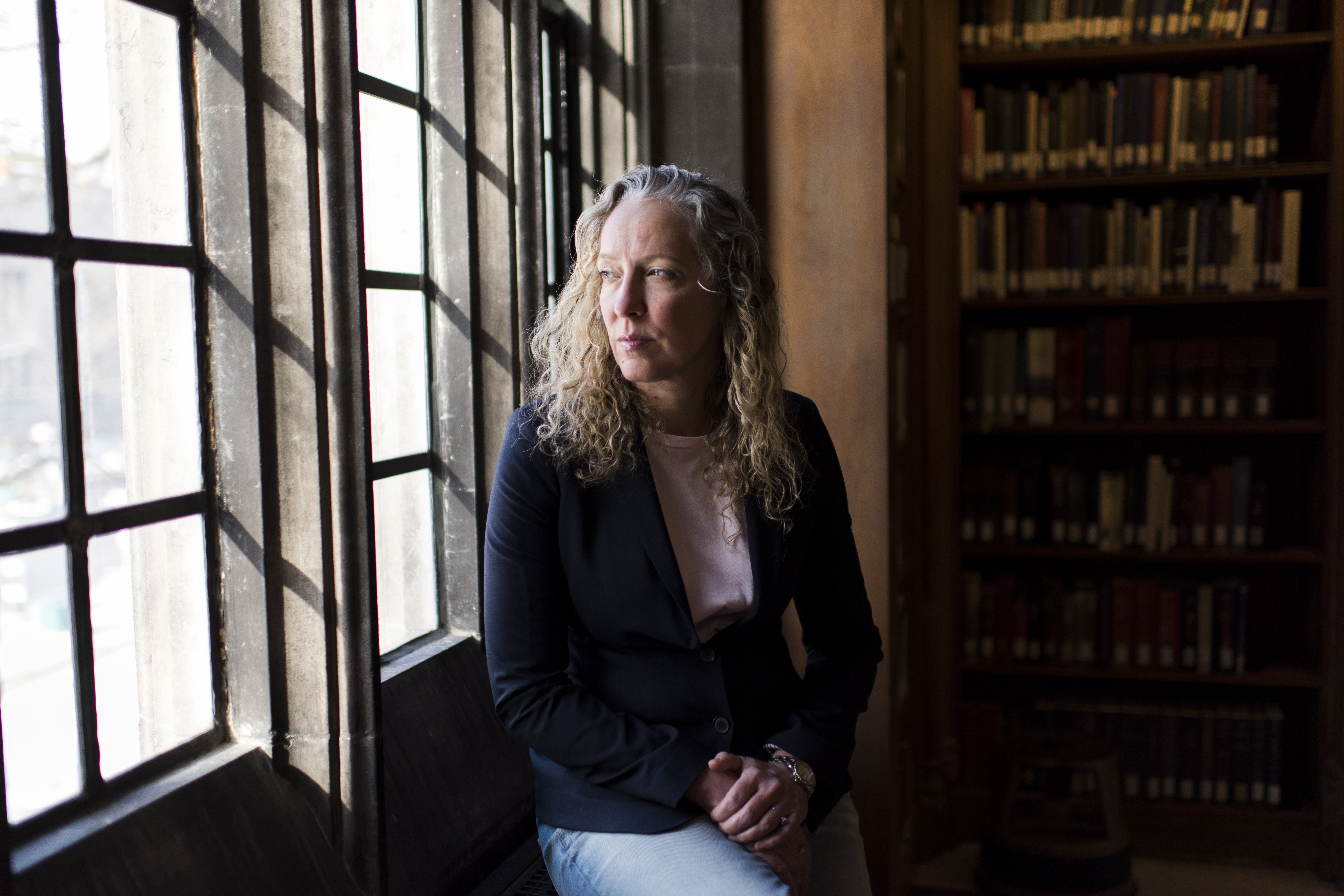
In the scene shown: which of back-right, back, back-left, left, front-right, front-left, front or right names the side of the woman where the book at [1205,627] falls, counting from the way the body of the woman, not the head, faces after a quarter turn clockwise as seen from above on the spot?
back

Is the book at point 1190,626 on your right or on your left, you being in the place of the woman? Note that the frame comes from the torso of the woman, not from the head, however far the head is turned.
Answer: on your left

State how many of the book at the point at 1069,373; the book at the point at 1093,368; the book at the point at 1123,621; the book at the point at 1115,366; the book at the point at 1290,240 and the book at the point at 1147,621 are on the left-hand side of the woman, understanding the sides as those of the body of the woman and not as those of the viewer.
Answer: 6

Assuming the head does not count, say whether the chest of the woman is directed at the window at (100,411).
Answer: no

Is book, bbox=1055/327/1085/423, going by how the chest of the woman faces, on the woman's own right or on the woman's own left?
on the woman's own left

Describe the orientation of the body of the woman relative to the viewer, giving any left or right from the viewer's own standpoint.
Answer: facing the viewer and to the right of the viewer

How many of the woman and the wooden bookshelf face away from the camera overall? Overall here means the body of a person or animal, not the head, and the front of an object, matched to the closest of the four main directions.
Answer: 0

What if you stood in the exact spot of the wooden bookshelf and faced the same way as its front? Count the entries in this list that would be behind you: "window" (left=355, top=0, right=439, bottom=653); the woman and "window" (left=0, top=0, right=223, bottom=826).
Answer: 0

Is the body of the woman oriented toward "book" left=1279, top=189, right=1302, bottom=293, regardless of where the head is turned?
no

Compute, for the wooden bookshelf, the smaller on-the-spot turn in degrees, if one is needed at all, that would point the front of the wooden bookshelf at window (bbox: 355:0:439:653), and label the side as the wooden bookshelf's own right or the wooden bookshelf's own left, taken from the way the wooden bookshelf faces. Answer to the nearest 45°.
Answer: approximately 45° to the wooden bookshelf's own right

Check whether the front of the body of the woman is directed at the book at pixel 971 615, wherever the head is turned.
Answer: no

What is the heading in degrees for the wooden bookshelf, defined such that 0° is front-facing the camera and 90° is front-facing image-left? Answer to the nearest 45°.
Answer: approximately 0°

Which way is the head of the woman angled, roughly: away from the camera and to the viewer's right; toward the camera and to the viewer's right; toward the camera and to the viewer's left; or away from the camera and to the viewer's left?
toward the camera and to the viewer's left
